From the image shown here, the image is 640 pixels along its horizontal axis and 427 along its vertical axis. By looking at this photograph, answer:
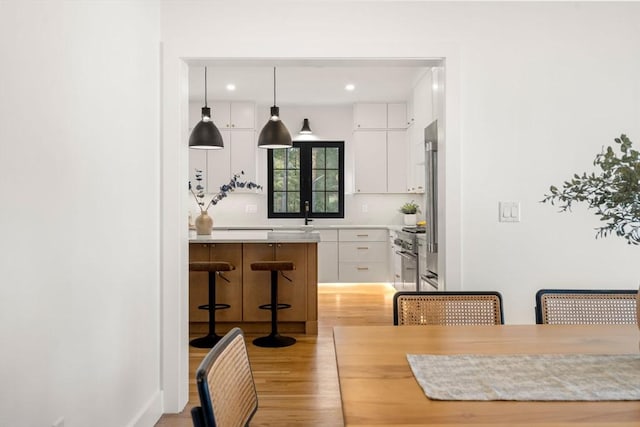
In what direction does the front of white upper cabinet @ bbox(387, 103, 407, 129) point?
toward the camera

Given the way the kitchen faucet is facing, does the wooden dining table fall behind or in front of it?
in front

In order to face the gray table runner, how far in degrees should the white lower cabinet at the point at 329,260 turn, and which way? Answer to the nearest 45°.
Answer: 0° — it already faces it

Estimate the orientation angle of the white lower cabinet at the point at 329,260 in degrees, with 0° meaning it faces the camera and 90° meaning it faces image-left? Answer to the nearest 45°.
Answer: approximately 0°

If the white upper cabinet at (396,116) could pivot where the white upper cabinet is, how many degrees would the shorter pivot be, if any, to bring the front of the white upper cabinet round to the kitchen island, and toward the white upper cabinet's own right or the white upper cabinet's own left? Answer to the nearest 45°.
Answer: approximately 45° to the white upper cabinet's own right

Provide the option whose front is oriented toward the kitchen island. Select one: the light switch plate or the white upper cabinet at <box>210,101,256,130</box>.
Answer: the white upper cabinet

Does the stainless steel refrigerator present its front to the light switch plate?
no

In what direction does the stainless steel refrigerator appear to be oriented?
to the viewer's left

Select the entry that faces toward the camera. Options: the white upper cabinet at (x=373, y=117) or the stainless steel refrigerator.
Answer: the white upper cabinet

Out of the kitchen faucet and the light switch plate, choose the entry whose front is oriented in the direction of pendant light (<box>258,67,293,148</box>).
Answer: the kitchen faucet

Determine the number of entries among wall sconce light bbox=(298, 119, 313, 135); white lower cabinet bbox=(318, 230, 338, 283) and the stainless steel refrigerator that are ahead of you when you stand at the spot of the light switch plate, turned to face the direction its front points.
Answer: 0

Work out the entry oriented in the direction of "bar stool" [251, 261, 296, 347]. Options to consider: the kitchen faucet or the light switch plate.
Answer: the kitchen faucet

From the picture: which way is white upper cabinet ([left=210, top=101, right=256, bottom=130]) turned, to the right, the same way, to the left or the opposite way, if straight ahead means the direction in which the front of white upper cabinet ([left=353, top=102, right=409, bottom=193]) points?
the same way

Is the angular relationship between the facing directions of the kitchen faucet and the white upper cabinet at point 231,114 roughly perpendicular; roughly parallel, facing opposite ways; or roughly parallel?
roughly parallel

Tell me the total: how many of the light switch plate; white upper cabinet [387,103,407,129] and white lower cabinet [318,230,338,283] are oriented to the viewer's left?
0

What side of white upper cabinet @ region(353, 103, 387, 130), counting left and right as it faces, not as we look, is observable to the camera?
front

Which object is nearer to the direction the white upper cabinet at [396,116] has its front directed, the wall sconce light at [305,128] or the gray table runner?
the gray table runner

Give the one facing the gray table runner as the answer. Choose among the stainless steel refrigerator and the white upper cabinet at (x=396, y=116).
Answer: the white upper cabinet

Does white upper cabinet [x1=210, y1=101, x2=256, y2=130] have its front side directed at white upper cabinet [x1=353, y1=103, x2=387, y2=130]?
no
